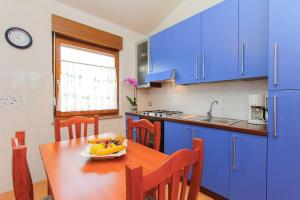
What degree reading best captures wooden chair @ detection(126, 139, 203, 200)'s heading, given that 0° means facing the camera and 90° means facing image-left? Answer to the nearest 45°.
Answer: approximately 135°

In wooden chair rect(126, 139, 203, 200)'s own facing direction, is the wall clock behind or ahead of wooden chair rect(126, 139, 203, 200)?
ahead

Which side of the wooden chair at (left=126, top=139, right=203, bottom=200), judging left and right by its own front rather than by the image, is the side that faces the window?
front

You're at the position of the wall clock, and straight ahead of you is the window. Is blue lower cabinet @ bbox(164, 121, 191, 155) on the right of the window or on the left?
right

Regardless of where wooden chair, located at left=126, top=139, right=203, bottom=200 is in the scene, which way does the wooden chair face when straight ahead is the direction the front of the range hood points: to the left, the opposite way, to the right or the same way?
to the right

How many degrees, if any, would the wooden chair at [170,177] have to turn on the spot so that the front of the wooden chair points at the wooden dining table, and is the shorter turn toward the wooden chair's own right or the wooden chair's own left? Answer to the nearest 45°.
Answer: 0° — it already faces it

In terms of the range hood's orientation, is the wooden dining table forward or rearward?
forward

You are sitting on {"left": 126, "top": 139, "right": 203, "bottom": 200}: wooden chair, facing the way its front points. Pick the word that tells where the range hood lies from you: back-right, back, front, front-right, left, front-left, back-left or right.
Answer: front-right

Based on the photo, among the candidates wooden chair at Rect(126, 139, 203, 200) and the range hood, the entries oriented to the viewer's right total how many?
0

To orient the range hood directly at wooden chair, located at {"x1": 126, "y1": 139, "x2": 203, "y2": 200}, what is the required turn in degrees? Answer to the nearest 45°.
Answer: approximately 45° to its left

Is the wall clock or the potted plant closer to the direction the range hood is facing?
the wall clock

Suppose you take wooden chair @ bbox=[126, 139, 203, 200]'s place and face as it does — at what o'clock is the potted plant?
The potted plant is roughly at 1 o'clock from the wooden chair.
